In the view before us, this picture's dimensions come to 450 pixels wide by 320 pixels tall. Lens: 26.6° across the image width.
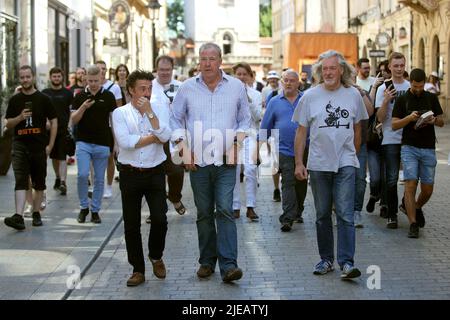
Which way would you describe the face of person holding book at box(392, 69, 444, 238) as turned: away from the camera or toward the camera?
toward the camera

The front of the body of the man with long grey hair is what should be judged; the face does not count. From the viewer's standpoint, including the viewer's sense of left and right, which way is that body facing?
facing the viewer

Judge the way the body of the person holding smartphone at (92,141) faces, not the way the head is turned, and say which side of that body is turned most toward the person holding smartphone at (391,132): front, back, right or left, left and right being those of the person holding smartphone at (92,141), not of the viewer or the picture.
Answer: left

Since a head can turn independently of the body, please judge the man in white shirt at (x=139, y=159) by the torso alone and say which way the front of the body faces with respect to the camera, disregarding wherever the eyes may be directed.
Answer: toward the camera

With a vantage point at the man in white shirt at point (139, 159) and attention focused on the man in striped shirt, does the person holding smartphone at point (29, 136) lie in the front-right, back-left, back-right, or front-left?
back-left

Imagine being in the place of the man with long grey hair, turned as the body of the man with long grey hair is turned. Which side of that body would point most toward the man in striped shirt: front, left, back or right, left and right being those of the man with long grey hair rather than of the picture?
right

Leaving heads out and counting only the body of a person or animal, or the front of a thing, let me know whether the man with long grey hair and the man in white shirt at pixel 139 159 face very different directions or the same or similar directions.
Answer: same or similar directions

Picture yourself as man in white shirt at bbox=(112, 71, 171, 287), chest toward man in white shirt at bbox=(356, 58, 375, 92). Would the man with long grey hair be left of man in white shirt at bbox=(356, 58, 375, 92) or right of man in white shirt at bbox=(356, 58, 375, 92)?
right

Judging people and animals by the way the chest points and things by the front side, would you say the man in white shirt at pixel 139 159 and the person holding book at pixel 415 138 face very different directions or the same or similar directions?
same or similar directions

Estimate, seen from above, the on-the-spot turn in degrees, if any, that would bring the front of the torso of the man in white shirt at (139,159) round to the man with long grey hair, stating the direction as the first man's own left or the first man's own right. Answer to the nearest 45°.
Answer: approximately 90° to the first man's own left

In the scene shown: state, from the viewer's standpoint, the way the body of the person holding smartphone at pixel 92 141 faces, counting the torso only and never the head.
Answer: toward the camera

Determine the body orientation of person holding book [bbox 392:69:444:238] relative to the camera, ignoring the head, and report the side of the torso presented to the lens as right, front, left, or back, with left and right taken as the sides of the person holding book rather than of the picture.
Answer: front

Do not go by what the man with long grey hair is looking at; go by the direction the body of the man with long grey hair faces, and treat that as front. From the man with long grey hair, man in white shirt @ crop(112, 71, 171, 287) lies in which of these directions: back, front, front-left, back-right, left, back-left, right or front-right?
right
